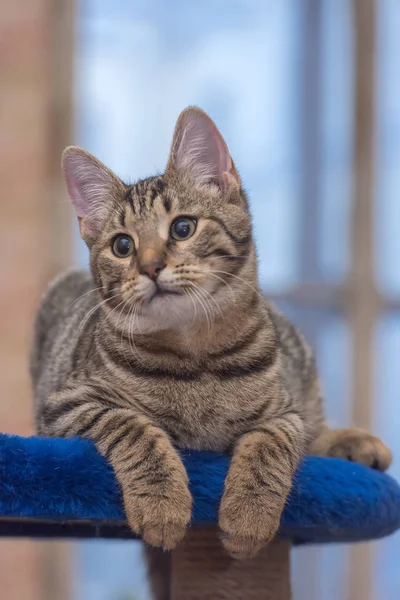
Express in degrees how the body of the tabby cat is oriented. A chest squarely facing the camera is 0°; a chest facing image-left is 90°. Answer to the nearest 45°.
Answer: approximately 0°

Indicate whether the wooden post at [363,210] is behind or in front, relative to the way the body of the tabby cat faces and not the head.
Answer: behind
